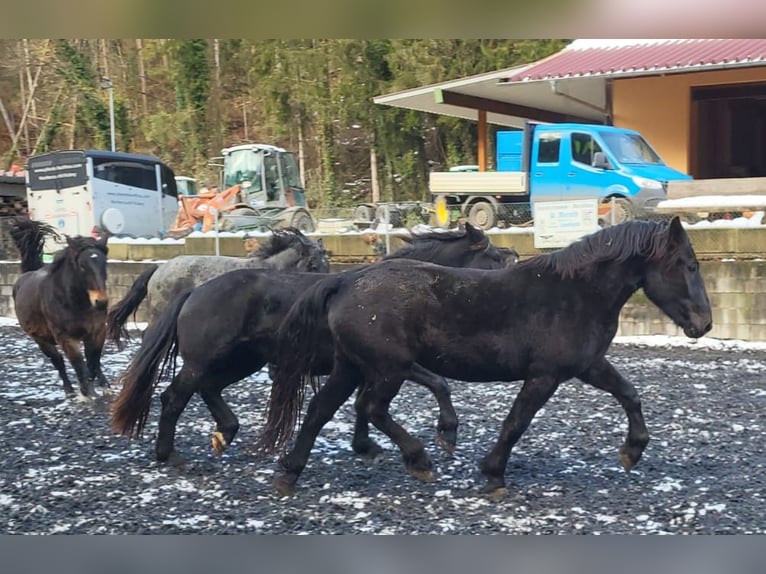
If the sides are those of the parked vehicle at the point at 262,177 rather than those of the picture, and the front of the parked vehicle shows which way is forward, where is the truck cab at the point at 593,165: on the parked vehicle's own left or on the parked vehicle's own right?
on the parked vehicle's own left

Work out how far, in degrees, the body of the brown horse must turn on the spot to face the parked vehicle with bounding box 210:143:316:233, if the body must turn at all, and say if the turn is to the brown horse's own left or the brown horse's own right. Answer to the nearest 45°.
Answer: approximately 135° to the brown horse's own left

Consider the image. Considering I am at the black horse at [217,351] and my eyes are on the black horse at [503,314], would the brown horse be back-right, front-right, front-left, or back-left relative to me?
back-left

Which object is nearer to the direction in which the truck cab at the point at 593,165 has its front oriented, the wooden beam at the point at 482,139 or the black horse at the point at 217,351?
the black horse

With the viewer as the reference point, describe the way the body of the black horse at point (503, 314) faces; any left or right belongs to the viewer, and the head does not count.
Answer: facing to the right of the viewer

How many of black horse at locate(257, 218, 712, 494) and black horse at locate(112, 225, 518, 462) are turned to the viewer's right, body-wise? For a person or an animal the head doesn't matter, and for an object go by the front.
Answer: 2

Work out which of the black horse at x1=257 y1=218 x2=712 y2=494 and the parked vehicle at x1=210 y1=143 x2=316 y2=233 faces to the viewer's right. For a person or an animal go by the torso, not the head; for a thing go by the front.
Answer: the black horse

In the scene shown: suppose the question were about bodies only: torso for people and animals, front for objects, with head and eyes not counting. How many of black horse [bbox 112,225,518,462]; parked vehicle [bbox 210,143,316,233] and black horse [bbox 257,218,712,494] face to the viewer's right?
2

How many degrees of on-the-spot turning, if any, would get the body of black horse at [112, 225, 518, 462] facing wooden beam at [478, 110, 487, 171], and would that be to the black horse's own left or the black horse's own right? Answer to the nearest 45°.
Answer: approximately 90° to the black horse's own left

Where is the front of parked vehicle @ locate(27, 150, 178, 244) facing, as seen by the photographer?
facing away from the viewer and to the right of the viewer

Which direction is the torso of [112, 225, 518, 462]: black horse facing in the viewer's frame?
to the viewer's right

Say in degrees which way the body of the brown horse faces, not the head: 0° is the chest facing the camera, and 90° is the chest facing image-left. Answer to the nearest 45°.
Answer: approximately 315°

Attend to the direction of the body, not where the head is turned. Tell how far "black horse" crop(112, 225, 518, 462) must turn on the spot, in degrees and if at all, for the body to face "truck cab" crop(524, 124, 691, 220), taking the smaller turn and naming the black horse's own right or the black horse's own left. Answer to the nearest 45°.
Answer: approximately 45° to the black horse's own left

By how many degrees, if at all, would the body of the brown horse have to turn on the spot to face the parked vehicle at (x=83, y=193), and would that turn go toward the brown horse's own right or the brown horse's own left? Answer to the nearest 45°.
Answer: approximately 135° to the brown horse's own left

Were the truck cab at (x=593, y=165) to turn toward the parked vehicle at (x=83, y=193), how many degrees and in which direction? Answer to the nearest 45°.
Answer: approximately 135° to its right
